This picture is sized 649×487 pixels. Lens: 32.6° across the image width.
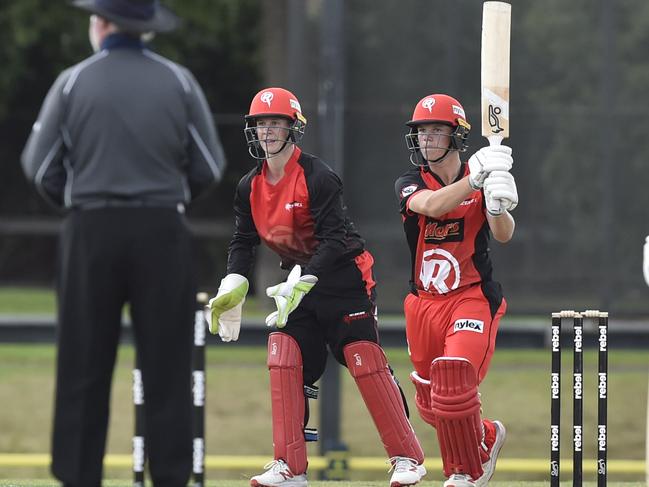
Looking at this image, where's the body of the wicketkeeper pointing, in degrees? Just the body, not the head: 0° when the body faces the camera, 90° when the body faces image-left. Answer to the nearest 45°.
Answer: approximately 45°

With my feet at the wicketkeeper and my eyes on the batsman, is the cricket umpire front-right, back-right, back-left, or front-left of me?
back-right

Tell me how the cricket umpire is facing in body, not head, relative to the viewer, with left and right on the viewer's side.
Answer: facing away from the viewer

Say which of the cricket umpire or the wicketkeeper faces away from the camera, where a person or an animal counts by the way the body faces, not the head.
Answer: the cricket umpire

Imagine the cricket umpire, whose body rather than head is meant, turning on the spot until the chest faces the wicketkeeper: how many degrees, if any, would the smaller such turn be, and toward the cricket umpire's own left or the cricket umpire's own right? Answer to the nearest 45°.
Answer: approximately 45° to the cricket umpire's own right

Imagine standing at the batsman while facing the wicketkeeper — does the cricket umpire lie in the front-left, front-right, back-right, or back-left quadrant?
front-left

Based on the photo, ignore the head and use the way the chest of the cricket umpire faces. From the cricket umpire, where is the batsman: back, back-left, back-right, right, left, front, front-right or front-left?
front-right

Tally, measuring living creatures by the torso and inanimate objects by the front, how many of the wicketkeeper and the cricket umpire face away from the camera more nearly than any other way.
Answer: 1
